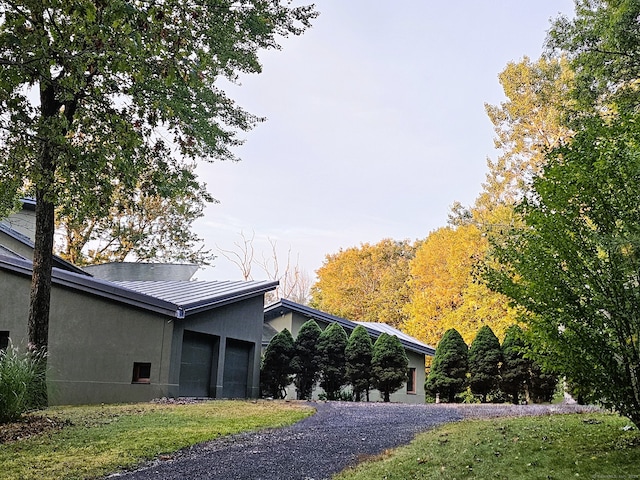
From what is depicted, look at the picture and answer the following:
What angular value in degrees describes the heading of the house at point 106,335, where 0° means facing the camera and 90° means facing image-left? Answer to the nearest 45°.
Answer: approximately 315°

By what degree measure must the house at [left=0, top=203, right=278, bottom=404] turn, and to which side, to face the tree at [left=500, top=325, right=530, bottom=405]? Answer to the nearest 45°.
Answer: approximately 45° to its left

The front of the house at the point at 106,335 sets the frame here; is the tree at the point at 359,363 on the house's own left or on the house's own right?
on the house's own left

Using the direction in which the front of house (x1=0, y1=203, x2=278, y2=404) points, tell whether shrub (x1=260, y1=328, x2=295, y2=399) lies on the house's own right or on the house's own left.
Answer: on the house's own left

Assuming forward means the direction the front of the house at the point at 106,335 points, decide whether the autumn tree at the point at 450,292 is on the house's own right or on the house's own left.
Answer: on the house's own left

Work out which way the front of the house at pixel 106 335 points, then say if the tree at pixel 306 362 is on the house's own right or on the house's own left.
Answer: on the house's own left
